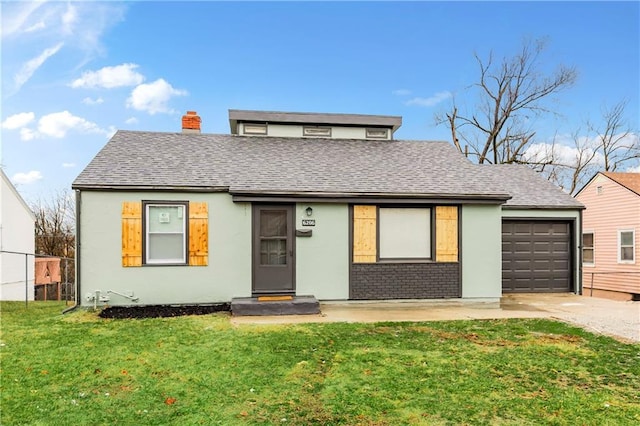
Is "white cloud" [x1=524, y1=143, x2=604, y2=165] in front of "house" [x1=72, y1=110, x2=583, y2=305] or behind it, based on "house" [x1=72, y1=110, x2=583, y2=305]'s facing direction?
behind

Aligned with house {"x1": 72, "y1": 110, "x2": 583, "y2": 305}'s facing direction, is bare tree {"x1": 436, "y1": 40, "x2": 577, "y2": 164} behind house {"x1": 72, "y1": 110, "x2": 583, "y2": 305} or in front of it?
behind

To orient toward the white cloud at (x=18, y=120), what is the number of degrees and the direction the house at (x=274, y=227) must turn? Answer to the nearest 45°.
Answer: approximately 135° to its right

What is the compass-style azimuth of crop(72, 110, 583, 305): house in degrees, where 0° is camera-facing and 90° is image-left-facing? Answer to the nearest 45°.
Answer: approximately 0°

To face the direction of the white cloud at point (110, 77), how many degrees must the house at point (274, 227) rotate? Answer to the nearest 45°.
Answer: approximately 135° to its right

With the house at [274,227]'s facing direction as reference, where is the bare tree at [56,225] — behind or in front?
behind

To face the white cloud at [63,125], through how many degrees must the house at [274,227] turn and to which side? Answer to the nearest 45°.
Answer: approximately 135° to its right

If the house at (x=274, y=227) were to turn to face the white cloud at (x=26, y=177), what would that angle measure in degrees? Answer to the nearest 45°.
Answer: approximately 135° to its right
